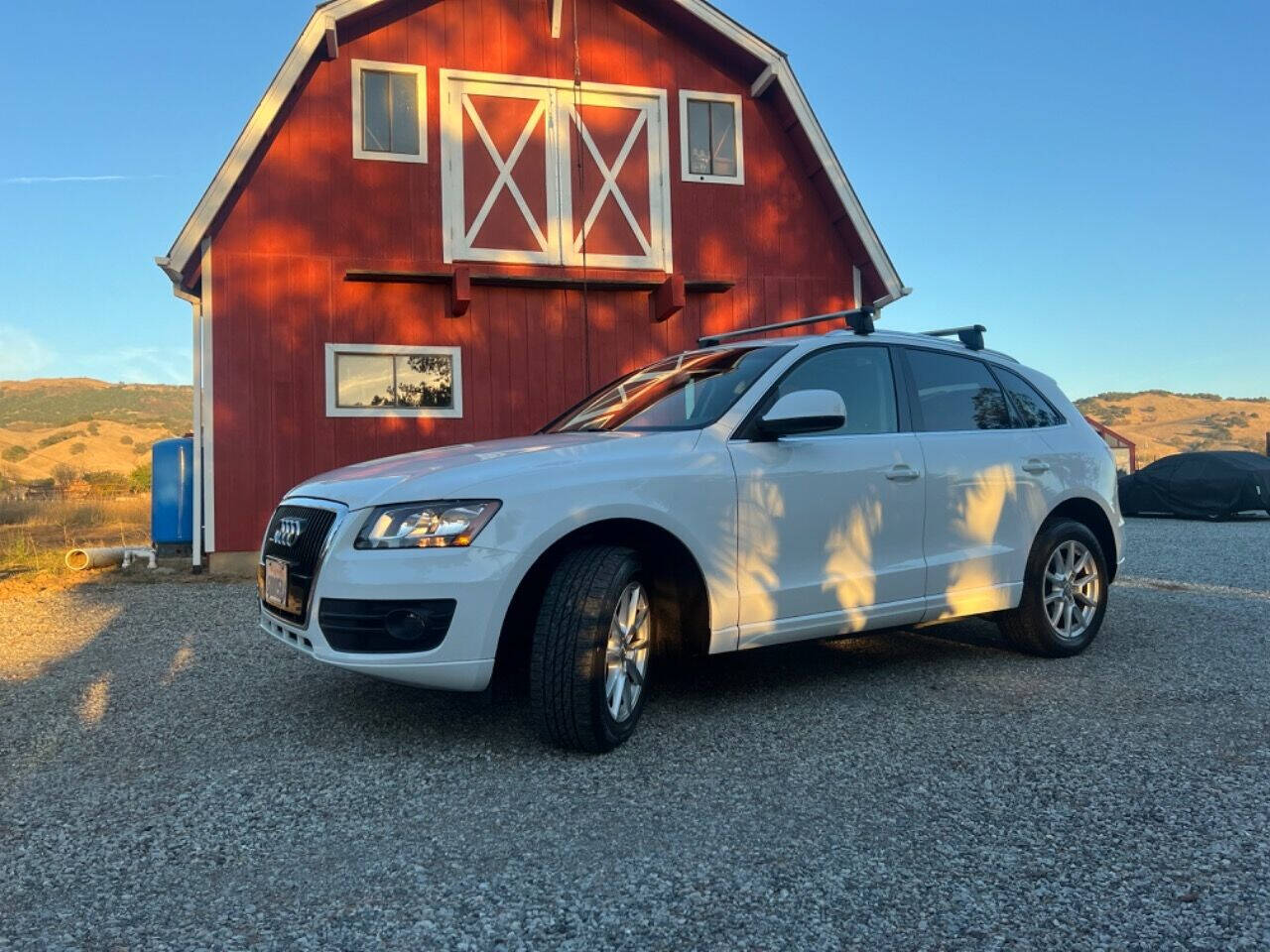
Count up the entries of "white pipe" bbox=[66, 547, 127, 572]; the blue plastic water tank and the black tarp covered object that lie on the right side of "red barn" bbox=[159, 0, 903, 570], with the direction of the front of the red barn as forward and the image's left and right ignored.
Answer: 2

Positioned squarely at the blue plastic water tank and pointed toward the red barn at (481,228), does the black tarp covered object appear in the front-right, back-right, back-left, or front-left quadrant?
front-left

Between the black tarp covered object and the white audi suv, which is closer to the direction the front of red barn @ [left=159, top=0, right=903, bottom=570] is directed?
the white audi suv

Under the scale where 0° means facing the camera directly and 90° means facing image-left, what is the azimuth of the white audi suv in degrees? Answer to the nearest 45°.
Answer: approximately 45°

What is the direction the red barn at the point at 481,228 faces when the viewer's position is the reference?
facing the viewer

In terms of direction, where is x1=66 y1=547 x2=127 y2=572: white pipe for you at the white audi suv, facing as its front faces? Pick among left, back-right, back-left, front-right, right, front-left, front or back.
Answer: right

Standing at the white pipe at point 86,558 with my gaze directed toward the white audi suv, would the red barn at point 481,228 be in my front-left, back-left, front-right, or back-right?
front-left

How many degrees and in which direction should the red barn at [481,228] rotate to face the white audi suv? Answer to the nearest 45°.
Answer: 0° — it already faces it

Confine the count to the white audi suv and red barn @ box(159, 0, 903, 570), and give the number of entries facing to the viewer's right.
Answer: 0

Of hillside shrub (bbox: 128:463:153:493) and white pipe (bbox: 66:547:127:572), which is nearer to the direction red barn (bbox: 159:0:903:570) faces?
the white pipe

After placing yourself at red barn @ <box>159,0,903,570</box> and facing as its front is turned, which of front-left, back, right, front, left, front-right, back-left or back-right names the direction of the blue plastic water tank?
right

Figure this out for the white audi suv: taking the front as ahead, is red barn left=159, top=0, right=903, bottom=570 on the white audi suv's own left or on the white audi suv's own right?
on the white audi suv's own right

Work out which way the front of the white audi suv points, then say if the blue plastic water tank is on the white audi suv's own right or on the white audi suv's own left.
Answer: on the white audi suv's own right

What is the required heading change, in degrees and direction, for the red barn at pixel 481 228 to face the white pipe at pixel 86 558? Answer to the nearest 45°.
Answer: approximately 90° to its right
